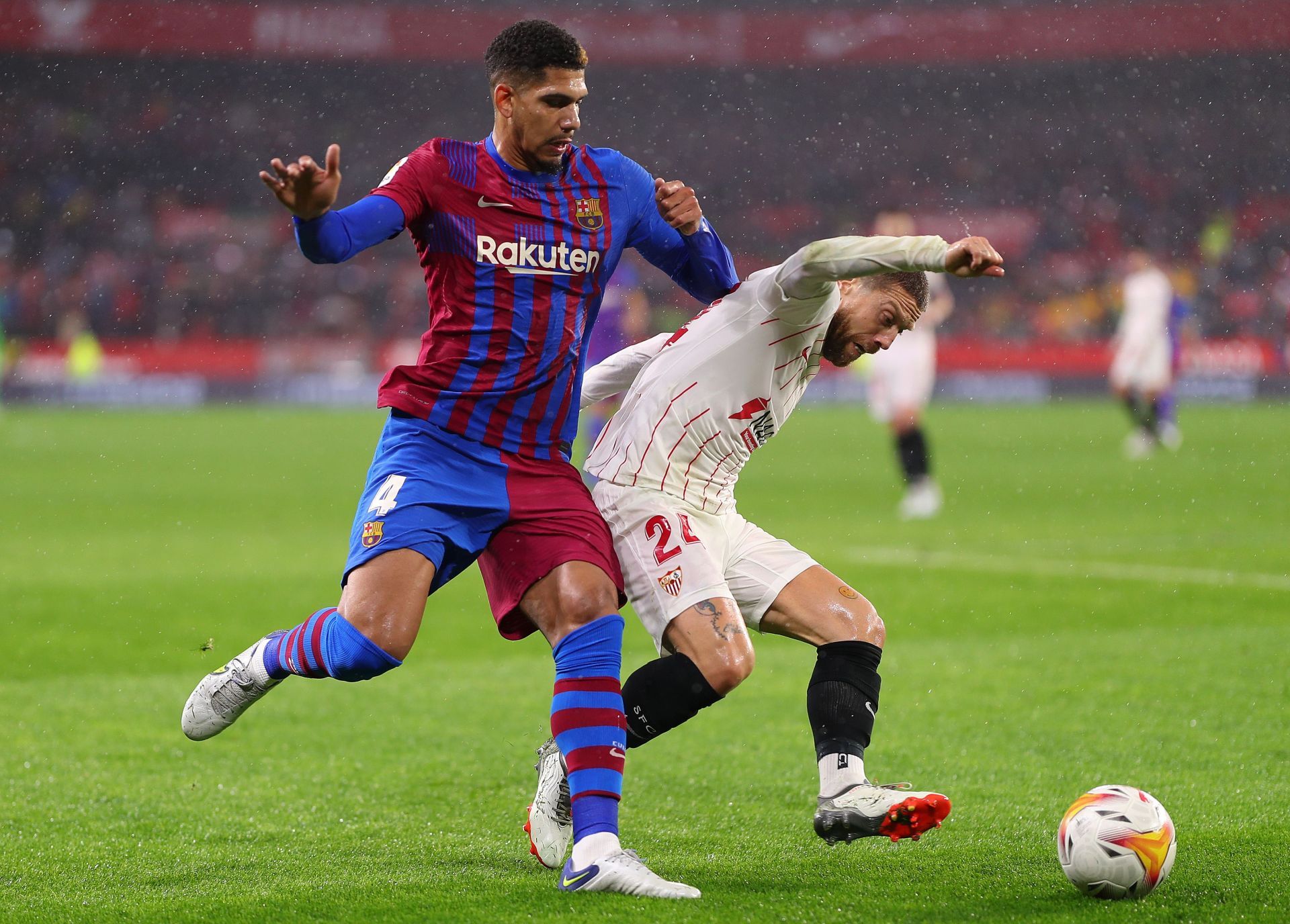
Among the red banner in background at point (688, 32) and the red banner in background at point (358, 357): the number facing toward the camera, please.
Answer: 2

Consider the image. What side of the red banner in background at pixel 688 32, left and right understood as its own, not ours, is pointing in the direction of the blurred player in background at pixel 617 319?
front

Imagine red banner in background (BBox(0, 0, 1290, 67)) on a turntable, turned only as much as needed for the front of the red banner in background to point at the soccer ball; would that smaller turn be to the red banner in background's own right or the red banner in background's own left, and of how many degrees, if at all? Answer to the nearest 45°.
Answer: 0° — it already faces it

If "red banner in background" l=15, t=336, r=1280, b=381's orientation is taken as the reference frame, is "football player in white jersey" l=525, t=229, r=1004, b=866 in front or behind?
in front

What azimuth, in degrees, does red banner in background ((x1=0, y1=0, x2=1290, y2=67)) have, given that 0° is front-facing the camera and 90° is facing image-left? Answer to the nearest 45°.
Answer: approximately 0°

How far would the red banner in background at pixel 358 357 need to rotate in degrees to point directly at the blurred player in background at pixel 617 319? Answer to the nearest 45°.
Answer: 0° — it already faces them

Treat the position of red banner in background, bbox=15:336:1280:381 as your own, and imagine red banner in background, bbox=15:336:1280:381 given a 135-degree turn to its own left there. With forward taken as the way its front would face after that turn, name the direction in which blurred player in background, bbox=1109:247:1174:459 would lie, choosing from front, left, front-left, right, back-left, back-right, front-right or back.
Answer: right

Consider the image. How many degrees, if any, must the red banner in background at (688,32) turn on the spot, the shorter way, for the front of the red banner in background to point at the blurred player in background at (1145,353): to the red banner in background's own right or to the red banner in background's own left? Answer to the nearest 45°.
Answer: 0° — it already faces them
